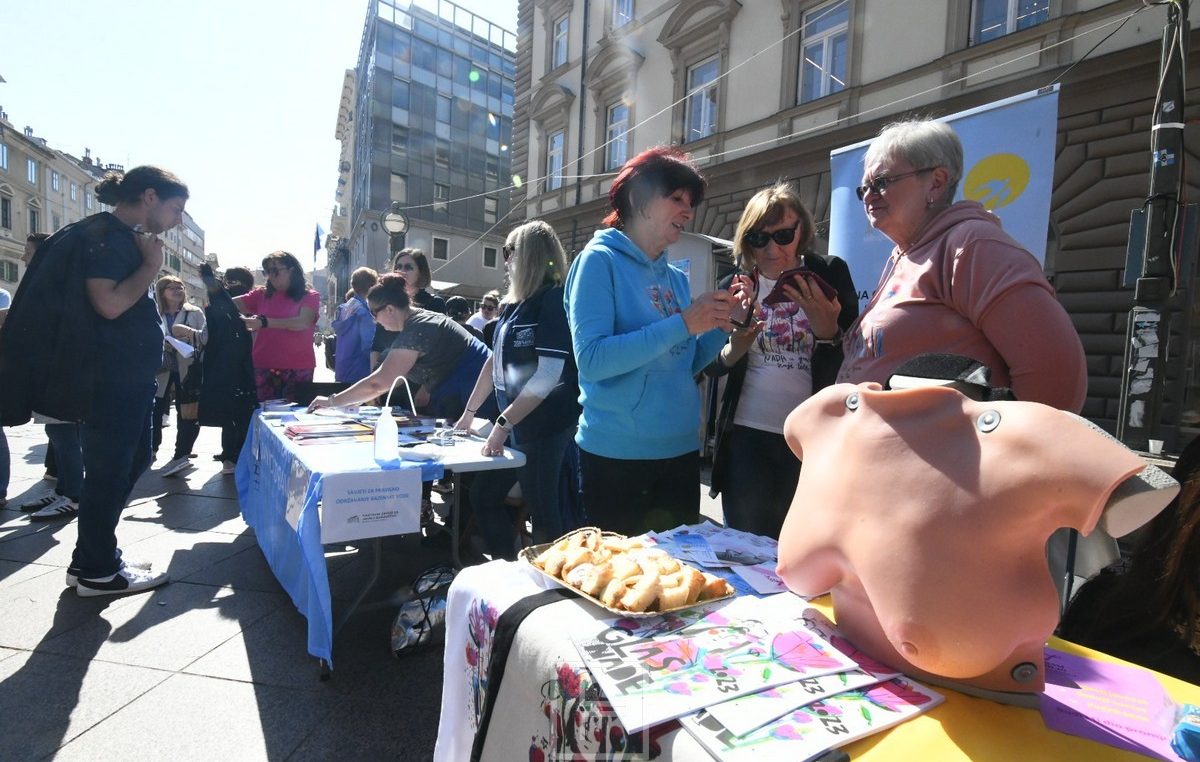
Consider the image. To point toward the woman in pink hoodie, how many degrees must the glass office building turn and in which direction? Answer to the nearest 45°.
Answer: approximately 45° to its left

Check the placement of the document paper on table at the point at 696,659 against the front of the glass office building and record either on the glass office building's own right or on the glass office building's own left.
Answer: on the glass office building's own left

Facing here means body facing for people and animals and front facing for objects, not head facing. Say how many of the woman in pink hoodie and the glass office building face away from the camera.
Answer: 0

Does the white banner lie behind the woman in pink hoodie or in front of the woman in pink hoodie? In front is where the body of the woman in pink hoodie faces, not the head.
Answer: in front

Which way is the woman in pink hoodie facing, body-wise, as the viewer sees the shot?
to the viewer's left

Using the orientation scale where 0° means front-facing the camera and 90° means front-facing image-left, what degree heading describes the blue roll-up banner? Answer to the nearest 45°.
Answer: approximately 45°

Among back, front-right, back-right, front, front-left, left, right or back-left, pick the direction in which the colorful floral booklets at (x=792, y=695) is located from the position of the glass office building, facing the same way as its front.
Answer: front-left

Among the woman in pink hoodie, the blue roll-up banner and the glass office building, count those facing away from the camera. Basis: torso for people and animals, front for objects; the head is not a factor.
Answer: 0

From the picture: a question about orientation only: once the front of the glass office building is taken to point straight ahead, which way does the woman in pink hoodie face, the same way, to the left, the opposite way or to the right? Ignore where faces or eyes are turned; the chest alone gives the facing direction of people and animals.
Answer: to the right

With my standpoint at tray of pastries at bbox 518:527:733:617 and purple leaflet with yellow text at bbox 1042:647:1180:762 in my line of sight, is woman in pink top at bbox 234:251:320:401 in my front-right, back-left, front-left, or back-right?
back-left

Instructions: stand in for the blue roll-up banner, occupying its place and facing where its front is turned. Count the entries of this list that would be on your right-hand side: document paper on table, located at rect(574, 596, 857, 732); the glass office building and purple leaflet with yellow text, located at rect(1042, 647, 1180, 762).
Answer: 1

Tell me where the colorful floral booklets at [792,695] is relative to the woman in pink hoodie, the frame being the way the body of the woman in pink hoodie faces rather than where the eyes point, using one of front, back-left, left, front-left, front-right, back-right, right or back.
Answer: left

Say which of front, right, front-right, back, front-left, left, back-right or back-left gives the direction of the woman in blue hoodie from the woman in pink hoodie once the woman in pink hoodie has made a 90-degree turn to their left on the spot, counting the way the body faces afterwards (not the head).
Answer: right
